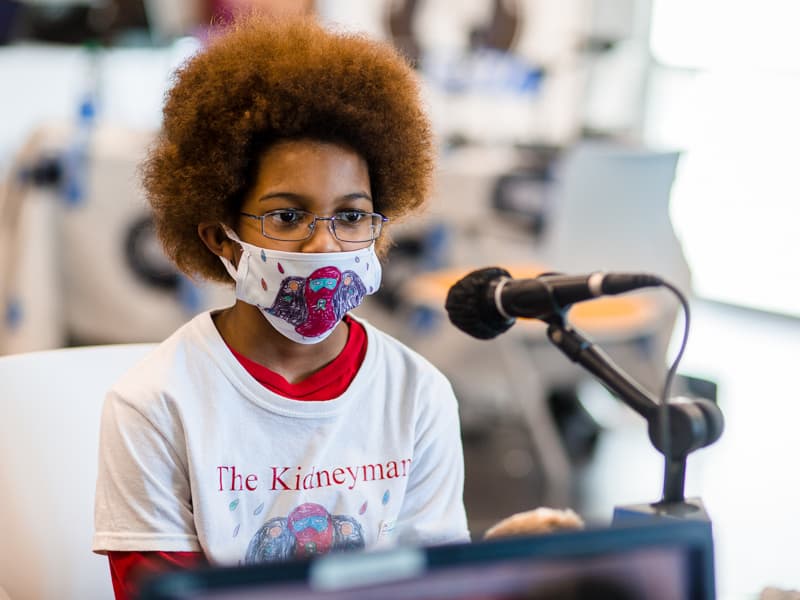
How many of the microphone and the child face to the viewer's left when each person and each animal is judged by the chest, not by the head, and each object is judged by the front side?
1

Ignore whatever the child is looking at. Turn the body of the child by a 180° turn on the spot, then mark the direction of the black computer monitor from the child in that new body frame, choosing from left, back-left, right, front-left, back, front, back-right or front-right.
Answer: back-left

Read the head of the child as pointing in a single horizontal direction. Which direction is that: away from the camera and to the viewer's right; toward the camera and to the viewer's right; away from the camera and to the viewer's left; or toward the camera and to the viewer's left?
toward the camera and to the viewer's right

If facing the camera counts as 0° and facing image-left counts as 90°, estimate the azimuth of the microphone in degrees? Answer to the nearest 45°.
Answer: approximately 90°

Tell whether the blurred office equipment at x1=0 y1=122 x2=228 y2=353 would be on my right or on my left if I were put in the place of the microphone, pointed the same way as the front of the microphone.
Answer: on my right
